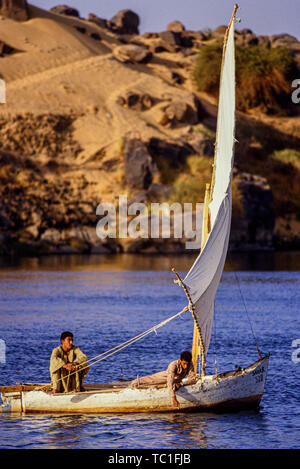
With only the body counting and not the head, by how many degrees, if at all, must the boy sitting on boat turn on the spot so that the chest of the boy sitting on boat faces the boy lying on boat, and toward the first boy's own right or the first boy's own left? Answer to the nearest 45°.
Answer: approximately 90° to the first boy's own left

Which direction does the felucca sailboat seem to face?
to the viewer's right

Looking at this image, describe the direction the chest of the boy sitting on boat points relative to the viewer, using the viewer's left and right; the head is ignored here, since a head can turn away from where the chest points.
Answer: facing the viewer
